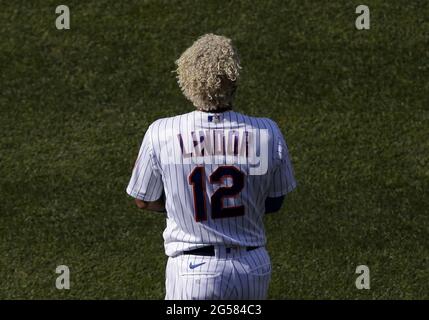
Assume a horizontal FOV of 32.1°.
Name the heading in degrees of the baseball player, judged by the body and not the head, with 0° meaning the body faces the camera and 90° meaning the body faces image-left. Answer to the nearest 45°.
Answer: approximately 180°

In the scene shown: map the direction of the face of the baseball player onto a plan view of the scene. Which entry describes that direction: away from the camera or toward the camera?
away from the camera
